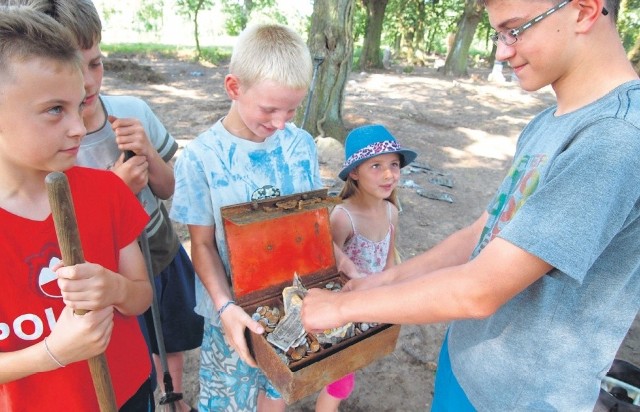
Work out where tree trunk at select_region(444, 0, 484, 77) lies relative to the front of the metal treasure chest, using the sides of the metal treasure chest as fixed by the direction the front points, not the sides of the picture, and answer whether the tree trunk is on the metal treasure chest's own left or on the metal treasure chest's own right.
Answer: on the metal treasure chest's own left

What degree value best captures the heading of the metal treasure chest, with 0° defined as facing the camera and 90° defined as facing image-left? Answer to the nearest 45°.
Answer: approximately 315°

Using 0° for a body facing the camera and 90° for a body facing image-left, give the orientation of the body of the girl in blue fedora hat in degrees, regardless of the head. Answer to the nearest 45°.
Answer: approximately 315°

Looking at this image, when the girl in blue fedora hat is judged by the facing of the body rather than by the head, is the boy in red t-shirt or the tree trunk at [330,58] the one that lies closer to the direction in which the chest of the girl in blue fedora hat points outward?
the boy in red t-shirt

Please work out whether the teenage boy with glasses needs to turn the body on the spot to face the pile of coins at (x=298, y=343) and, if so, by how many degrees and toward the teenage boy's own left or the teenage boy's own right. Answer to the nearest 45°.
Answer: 0° — they already face it

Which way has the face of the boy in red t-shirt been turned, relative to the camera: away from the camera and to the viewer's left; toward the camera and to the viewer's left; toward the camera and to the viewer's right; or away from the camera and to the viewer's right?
toward the camera and to the viewer's right

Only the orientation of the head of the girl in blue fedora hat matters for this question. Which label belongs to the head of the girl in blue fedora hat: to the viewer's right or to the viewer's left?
to the viewer's right

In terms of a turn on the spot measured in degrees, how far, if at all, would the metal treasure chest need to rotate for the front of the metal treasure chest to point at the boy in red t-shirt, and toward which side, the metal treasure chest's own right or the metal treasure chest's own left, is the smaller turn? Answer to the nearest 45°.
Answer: approximately 90° to the metal treasure chest's own right

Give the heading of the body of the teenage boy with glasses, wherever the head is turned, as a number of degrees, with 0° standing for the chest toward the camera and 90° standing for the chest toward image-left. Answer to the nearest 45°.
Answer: approximately 90°

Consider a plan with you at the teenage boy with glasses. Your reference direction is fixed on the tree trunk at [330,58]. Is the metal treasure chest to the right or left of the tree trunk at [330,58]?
left

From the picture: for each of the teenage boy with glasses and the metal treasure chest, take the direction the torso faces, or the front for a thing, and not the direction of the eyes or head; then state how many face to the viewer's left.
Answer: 1
